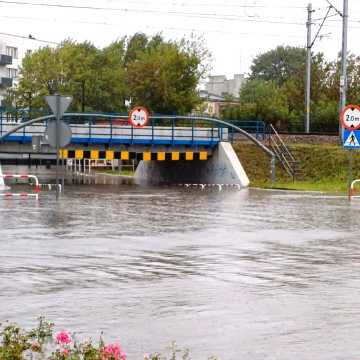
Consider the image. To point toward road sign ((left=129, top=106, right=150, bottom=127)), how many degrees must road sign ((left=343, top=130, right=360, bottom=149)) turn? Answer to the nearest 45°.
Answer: approximately 135° to its right

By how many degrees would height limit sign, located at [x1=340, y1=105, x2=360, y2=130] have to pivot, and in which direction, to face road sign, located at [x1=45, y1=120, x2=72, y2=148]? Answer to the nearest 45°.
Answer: approximately 45° to its right

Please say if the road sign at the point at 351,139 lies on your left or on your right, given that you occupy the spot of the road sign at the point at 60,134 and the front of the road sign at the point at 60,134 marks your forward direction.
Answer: on your right

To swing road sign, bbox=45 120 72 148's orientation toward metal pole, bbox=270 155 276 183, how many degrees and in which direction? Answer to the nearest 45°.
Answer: approximately 45° to its right

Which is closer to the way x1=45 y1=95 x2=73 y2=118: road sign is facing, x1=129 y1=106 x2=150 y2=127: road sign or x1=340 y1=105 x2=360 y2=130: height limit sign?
the road sign

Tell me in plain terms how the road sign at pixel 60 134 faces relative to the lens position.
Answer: facing away from the viewer

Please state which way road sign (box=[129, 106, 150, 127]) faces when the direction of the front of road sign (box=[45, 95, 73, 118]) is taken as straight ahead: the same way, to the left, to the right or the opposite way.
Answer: the opposite way

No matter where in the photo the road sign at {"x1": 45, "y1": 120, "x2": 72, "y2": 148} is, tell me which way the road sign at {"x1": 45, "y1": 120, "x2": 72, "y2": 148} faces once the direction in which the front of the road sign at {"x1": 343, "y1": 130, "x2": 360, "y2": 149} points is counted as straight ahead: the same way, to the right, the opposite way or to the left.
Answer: the opposite way

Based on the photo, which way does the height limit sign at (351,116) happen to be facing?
toward the camera

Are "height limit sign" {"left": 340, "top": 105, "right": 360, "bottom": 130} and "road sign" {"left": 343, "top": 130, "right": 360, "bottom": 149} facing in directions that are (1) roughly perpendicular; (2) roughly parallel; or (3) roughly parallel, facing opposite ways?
roughly parallel

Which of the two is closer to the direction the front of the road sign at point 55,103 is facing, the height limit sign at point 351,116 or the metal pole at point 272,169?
the metal pole

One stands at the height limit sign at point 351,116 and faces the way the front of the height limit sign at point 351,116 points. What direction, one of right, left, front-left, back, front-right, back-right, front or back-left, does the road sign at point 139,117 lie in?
back-right

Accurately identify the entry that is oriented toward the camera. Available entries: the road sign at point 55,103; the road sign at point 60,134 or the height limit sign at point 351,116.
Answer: the height limit sign

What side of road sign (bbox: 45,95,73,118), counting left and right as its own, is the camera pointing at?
back

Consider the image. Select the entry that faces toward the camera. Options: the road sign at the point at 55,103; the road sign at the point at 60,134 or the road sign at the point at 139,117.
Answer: the road sign at the point at 139,117

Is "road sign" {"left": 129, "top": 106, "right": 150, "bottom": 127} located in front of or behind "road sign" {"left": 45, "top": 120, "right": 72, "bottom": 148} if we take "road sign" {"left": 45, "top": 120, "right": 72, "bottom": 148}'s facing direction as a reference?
in front

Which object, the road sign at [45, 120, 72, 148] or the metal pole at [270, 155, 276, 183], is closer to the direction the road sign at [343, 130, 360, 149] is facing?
the road sign

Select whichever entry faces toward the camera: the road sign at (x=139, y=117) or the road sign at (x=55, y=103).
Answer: the road sign at (x=139, y=117)

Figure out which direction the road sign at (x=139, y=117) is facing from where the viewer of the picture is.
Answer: facing the viewer
